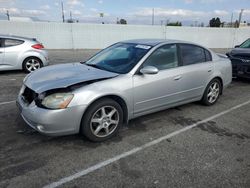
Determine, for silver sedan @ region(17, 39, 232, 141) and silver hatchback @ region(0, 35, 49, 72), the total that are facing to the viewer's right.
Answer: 0

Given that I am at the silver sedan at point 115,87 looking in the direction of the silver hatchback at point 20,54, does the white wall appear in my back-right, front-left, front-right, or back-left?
front-right

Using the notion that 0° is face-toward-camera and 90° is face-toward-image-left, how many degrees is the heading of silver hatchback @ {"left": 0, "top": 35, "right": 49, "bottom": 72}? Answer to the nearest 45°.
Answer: approximately 90°

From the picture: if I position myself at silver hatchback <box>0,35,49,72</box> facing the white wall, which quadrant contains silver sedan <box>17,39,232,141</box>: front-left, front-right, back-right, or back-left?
back-right

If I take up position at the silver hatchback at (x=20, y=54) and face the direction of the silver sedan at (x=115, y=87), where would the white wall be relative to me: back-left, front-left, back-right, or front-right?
back-left

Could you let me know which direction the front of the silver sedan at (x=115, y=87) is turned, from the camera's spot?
facing the viewer and to the left of the viewer

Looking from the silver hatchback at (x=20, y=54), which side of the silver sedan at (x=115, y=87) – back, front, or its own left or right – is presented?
right

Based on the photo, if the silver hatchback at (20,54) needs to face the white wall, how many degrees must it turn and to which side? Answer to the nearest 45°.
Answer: approximately 135° to its right

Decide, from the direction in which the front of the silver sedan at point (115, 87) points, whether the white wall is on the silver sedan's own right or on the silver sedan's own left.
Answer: on the silver sedan's own right

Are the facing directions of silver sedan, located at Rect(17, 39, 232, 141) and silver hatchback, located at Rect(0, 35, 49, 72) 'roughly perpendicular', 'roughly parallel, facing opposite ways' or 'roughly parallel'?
roughly parallel
